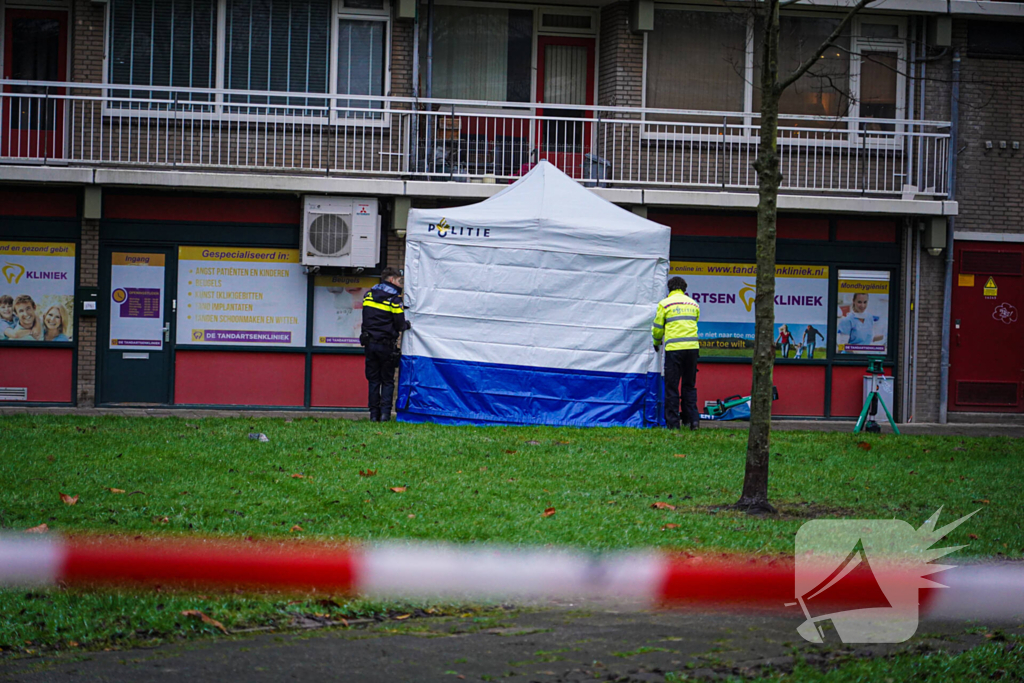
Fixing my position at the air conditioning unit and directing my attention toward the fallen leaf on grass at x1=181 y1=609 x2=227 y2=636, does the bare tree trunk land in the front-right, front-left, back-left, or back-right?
front-left

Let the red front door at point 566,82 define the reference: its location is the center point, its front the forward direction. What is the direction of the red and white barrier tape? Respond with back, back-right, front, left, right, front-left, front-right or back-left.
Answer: front

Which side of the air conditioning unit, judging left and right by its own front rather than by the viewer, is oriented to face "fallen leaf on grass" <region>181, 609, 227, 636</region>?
front

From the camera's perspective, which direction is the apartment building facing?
toward the camera

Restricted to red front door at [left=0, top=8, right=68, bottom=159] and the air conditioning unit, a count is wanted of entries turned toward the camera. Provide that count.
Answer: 2

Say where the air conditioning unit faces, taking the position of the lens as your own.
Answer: facing the viewer

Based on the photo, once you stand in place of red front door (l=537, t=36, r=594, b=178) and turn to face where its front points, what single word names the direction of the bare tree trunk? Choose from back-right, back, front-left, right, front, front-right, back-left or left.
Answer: front

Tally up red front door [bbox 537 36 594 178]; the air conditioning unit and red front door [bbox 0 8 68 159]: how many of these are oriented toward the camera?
3

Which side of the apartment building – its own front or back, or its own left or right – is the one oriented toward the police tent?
front

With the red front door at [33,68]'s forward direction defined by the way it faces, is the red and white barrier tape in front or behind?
in front

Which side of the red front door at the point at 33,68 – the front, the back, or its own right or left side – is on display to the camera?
front

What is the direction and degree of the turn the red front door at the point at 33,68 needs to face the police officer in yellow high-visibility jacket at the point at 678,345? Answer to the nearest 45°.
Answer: approximately 45° to its left

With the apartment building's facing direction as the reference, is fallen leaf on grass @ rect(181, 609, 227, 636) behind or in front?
in front

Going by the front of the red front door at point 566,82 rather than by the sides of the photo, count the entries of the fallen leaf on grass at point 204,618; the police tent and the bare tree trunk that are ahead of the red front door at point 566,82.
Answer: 3

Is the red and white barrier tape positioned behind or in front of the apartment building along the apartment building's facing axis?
in front

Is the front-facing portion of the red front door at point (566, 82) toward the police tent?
yes

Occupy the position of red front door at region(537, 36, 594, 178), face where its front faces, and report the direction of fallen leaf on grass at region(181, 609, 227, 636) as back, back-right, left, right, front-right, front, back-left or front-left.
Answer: front
